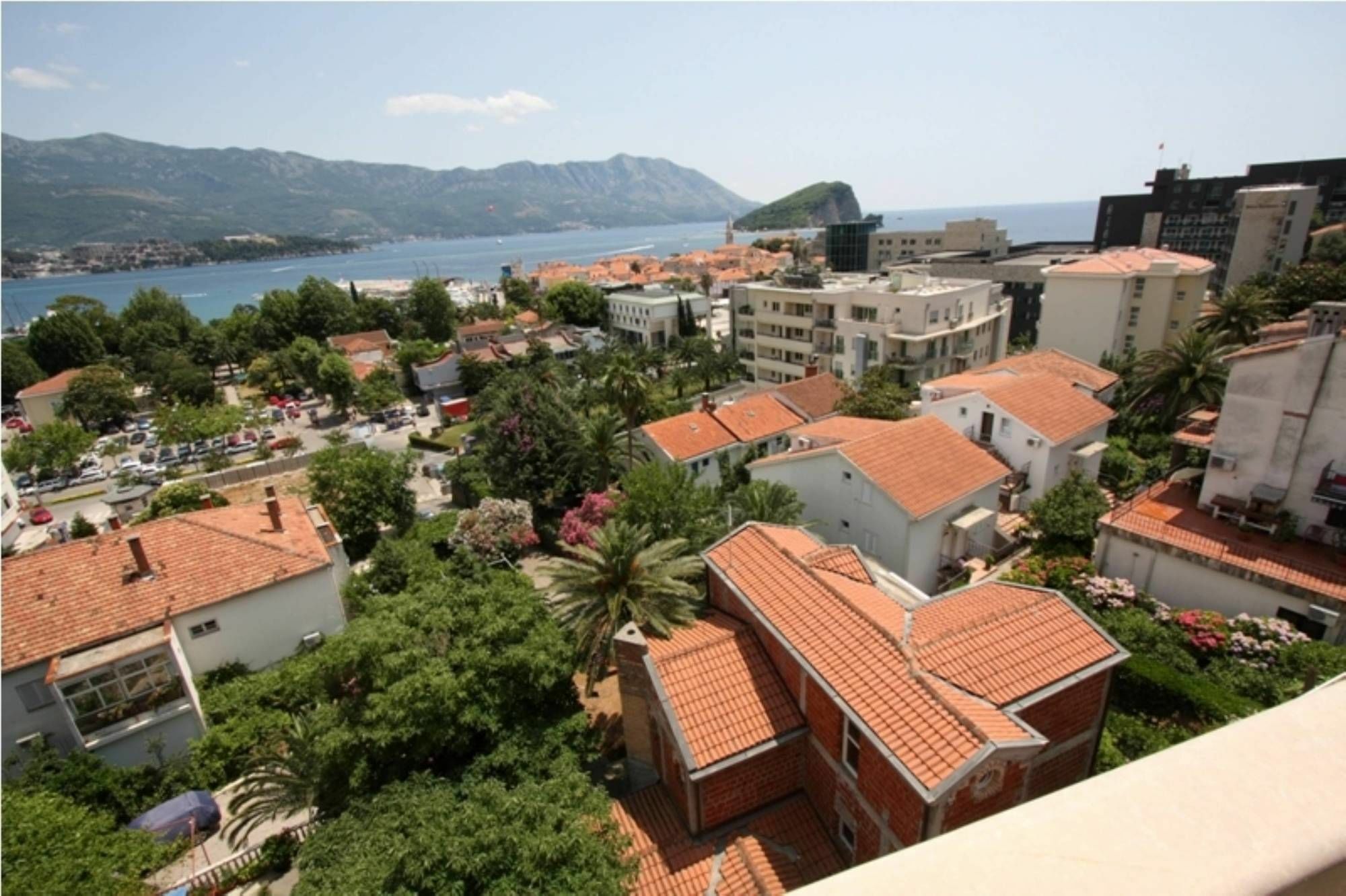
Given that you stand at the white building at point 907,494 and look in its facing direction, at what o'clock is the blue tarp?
The blue tarp is roughly at 3 o'clock from the white building.

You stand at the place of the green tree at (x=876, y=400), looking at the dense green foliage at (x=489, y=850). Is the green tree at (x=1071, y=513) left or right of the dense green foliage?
left

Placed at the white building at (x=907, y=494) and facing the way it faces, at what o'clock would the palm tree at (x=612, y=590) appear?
The palm tree is roughly at 3 o'clock from the white building.

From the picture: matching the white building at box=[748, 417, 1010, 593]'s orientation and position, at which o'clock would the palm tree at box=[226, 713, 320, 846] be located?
The palm tree is roughly at 3 o'clock from the white building.

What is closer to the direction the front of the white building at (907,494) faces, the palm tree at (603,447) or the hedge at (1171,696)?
the hedge

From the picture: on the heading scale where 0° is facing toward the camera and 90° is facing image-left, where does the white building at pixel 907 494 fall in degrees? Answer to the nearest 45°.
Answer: approximately 315°

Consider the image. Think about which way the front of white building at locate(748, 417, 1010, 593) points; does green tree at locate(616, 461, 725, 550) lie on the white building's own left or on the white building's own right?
on the white building's own right

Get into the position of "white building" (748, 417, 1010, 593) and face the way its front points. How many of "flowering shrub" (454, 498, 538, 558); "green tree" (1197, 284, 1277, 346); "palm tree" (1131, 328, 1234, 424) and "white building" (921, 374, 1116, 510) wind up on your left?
3

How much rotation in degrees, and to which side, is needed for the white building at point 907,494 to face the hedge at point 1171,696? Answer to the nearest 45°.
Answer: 0° — it already faces it

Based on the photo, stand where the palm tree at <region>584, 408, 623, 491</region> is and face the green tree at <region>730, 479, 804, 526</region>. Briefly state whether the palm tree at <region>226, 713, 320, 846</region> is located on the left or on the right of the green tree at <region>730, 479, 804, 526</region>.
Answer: right
